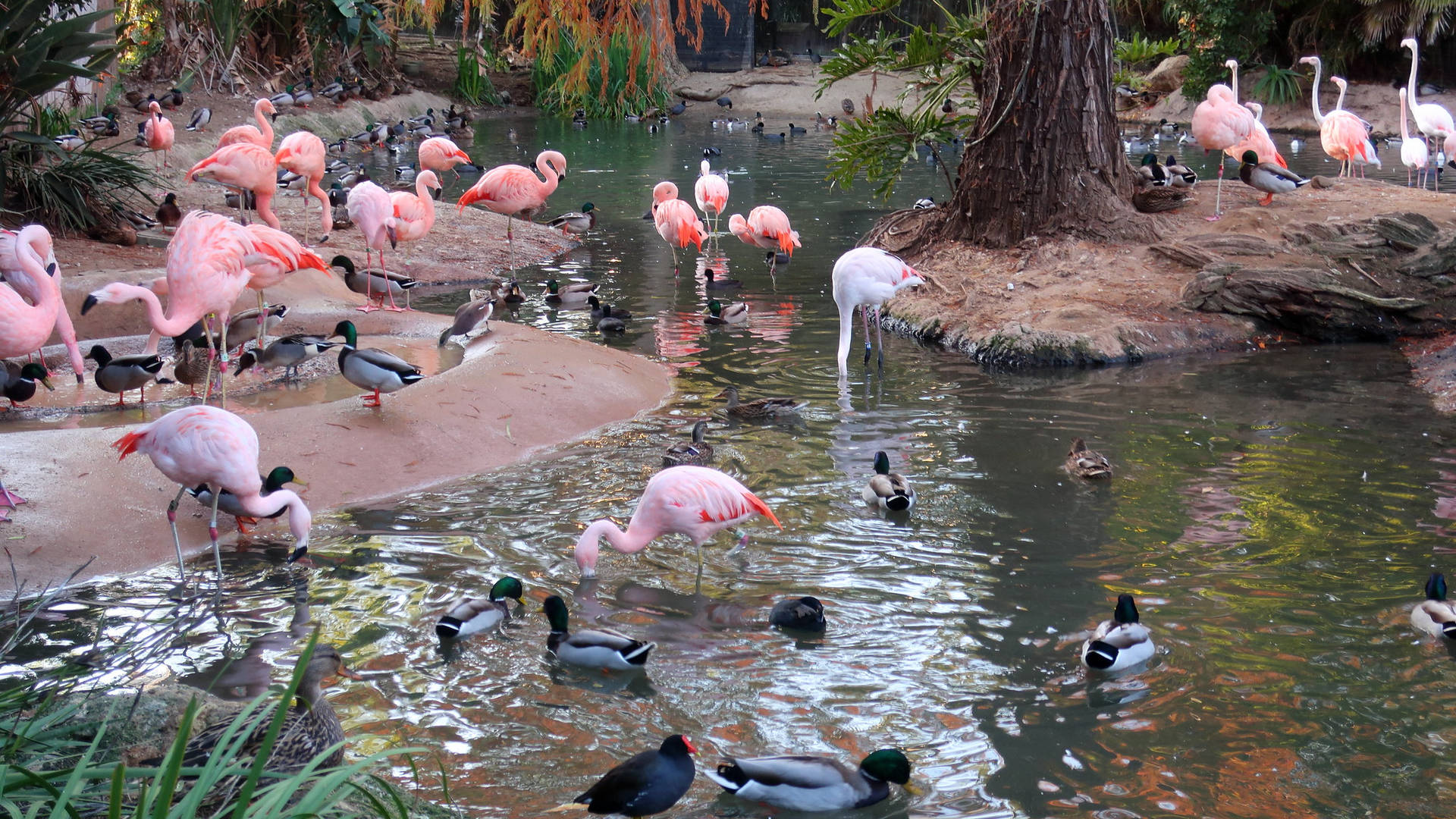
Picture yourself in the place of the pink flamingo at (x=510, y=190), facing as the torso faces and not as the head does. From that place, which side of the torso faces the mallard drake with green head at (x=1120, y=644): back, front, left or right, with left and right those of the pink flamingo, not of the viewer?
right

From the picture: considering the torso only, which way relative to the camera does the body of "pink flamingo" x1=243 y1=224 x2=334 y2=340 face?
to the viewer's left

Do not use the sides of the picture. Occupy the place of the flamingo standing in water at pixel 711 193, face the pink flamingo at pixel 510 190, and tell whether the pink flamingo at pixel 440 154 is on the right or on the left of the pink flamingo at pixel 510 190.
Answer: right

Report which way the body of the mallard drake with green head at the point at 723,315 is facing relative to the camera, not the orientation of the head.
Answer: to the viewer's left

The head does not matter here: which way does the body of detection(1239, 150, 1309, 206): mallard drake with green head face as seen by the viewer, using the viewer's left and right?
facing to the left of the viewer

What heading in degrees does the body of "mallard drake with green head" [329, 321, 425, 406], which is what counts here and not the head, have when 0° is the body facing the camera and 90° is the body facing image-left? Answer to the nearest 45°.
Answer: approximately 90°

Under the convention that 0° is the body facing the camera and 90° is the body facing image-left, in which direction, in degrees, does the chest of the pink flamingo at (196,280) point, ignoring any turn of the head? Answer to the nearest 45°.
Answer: approximately 45°

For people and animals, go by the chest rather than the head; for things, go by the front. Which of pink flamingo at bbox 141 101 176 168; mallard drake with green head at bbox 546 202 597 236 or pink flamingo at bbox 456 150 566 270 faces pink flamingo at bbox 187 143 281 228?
pink flamingo at bbox 141 101 176 168

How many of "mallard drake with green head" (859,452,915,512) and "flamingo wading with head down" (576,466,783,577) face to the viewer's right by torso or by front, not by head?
0

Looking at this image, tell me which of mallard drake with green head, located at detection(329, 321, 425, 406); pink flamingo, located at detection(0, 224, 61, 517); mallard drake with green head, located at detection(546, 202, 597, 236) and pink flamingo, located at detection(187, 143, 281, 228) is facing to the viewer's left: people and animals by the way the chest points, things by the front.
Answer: mallard drake with green head, located at detection(329, 321, 425, 406)

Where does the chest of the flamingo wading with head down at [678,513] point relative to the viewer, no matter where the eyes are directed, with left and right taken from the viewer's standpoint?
facing to the left of the viewer

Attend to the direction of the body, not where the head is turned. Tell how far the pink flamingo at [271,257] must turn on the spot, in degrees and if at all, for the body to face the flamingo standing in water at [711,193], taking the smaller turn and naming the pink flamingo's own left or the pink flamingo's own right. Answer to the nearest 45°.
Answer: approximately 135° to the pink flamingo's own right

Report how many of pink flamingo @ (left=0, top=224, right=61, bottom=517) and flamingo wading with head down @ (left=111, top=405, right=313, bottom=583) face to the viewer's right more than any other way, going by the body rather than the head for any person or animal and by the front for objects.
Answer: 2

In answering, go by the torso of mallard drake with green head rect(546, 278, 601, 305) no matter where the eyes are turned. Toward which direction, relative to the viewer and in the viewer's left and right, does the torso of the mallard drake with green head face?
facing to the left of the viewer
